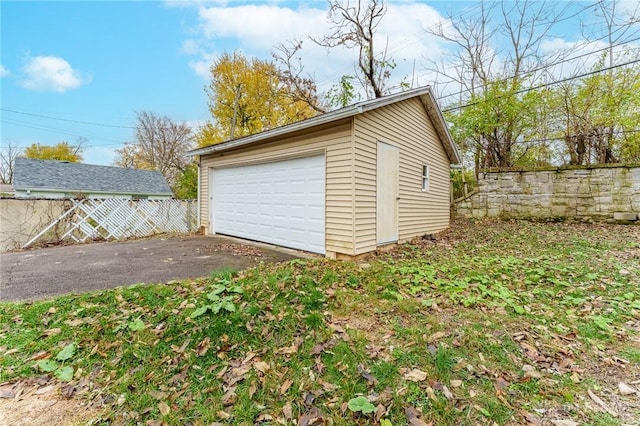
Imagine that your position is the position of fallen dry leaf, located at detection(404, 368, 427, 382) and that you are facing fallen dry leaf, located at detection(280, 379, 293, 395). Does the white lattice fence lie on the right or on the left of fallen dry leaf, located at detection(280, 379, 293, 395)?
right

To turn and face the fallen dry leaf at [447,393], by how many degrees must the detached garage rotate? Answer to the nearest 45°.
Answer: approximately 45° to its left

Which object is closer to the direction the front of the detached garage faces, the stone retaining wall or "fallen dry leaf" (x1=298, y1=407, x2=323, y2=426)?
the fallen dry leaf

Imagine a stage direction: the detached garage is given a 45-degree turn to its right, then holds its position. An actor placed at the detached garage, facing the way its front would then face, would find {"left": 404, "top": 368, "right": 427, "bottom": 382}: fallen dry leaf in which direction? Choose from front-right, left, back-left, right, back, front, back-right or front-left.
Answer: left

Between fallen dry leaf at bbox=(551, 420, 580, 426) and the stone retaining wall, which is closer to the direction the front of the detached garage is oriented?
the fallen dry leaf

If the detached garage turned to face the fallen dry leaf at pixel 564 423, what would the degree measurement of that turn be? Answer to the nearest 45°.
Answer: approximately 45° to its left

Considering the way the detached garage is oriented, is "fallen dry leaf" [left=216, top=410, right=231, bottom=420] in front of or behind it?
in front

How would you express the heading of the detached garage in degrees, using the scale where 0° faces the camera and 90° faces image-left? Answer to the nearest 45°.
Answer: approximately 45°

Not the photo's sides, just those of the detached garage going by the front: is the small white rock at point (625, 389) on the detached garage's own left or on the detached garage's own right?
on the detached garage's own left

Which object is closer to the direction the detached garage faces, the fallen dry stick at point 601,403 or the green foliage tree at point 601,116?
the fallen dry stick

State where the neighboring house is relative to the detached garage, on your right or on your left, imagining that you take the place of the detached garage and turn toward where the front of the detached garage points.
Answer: on your right

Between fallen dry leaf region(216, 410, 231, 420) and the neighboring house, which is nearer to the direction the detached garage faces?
the fallen dry leaf
